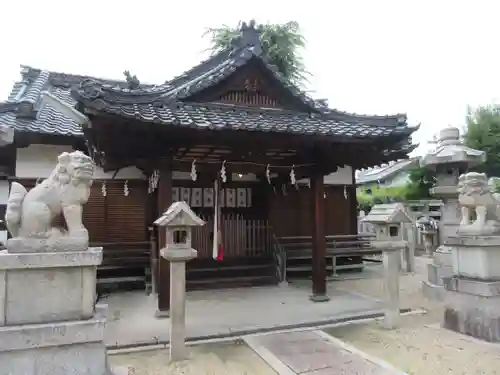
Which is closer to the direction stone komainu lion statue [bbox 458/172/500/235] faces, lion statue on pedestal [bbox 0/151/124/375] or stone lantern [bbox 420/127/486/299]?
the lion statue on pedestal

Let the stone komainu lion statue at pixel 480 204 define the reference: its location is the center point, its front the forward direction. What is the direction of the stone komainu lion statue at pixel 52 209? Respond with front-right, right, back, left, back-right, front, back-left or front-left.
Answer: front

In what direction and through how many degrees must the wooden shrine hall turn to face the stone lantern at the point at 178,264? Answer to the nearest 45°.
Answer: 0° — it already faces it

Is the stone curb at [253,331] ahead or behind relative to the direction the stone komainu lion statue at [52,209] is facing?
ahead

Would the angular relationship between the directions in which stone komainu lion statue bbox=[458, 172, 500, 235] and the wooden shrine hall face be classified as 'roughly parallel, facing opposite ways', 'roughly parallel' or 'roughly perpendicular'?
roughly perpendicular

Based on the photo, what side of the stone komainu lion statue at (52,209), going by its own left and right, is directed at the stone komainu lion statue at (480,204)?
front

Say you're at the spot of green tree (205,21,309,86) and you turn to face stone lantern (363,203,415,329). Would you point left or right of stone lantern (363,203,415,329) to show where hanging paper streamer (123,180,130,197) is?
right

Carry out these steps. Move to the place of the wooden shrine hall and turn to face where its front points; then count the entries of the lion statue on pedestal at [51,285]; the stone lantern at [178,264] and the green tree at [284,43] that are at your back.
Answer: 1

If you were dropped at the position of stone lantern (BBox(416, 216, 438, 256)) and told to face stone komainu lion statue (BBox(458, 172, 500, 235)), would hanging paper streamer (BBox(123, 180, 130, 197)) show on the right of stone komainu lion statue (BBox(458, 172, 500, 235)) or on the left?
right

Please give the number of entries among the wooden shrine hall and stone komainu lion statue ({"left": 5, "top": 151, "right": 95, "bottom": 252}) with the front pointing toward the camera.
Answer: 1

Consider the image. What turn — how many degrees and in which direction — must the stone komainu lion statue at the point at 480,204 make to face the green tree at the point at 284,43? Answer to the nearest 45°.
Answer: approximately 90° to its right

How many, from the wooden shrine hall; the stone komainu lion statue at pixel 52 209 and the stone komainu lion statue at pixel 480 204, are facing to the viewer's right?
1

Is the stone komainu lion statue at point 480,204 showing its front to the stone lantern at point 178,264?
yes

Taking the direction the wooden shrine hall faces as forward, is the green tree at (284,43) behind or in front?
behind

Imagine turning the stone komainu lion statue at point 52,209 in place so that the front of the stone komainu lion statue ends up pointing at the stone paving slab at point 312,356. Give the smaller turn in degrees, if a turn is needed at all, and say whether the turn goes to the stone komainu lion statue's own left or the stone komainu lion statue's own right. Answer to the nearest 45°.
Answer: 0° — it already faces it

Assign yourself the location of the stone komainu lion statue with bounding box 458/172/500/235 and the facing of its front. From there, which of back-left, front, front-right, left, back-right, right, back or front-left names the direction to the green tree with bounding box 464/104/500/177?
back-right

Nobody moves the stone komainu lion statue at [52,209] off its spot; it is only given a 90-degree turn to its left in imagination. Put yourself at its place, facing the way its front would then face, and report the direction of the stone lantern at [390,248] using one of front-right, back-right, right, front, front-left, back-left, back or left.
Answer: right

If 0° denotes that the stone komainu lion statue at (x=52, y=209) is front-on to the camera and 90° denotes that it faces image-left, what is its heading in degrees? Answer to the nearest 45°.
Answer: approximately 270°

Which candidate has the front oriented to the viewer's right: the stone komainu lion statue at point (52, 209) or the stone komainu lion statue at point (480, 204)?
the stone komainu lion statue at point (52, 209)

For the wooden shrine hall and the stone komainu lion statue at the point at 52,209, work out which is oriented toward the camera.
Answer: the wooden shrine hall

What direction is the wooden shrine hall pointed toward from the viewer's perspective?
toward the camera

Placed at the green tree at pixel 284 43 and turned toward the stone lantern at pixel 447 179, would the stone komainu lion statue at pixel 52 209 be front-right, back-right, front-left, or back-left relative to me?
front-right

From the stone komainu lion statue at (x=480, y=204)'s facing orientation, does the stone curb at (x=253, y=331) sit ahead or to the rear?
ahead
